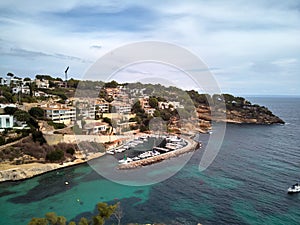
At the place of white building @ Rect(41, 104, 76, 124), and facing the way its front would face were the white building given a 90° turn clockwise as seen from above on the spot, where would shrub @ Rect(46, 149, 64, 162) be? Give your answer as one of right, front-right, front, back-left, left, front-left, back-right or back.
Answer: front-left

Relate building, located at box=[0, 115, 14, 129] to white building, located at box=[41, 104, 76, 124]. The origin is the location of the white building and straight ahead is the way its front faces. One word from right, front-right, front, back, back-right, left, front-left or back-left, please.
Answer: right

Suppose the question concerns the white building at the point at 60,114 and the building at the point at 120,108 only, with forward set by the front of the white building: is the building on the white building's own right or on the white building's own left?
on the white building's own left

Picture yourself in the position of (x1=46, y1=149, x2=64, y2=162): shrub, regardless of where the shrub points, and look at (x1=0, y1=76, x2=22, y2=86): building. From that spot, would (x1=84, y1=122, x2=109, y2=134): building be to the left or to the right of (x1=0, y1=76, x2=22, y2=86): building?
right

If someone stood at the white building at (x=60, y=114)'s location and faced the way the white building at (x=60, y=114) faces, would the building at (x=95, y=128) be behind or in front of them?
in front

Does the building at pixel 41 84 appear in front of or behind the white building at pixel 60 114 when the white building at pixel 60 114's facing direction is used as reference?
behind

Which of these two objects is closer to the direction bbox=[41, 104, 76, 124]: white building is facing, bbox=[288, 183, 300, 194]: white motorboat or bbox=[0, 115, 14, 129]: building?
the white motorboat

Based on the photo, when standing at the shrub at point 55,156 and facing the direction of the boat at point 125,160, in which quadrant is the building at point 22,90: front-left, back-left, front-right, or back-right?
back-left

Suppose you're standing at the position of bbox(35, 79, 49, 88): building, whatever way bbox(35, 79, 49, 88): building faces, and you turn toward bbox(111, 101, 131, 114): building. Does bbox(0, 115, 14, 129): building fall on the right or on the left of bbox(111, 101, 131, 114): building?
right

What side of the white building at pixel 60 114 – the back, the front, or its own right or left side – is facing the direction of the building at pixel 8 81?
back

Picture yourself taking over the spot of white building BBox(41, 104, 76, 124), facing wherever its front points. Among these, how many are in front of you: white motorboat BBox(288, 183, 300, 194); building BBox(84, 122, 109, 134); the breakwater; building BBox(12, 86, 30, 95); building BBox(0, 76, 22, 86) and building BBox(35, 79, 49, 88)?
3

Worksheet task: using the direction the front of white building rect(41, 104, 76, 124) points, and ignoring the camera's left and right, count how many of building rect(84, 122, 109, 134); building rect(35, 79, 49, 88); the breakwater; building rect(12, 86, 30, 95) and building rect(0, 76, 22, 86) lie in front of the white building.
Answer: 2

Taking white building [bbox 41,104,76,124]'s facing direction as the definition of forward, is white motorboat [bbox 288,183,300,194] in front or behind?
in front

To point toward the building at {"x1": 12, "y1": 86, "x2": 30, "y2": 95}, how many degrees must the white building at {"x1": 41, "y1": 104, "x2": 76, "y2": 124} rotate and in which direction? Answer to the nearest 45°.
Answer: approximately 180°

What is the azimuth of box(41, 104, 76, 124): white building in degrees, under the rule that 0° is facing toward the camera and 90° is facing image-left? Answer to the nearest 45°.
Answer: approximately 315°

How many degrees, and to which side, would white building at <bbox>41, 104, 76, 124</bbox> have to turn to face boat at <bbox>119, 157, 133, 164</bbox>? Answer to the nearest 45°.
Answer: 0° — it already faces it
